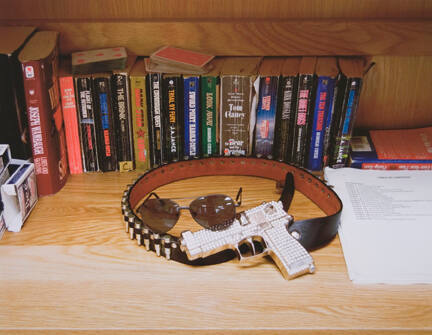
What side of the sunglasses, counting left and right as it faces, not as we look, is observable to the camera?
front

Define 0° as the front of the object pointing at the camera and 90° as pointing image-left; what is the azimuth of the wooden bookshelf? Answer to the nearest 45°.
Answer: approximately 0°
